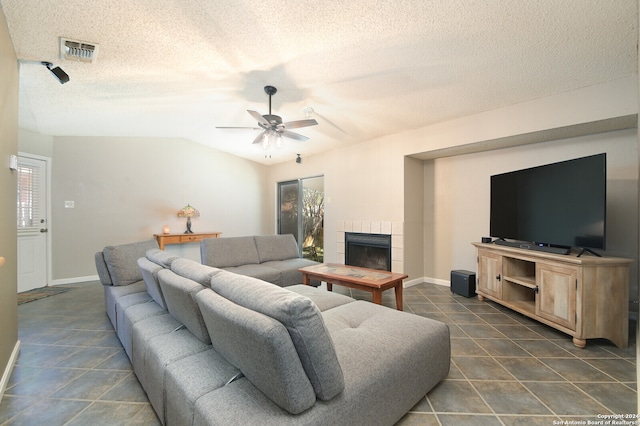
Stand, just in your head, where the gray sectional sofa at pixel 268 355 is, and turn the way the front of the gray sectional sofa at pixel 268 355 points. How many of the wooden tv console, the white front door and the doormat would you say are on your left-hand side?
2

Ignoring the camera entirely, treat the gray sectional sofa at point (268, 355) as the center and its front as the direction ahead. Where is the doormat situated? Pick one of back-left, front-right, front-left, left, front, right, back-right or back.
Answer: left

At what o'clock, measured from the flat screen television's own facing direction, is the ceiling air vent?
The ceiling air vent is roughly at 12 o'clock from the flat screen television.

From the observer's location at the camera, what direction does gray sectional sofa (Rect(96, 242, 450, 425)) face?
facing away from the viewer and to the right of the viewer

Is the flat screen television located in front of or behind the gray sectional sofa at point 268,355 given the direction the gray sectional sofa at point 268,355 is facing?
in front

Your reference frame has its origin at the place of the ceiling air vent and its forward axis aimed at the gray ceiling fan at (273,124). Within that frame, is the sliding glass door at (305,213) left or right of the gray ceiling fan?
left

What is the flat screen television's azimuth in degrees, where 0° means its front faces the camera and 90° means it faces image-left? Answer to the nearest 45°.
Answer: approximately 45°

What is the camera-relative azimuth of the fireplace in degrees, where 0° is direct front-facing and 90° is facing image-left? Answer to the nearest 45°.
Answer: approximately 45°

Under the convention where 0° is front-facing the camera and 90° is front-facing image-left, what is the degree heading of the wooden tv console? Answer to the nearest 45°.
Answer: approximately 45°
